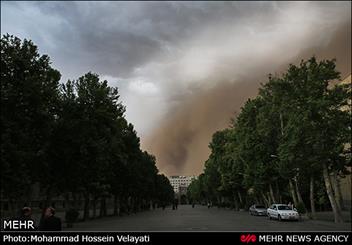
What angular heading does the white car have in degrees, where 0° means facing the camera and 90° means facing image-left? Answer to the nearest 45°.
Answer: approximately 315°

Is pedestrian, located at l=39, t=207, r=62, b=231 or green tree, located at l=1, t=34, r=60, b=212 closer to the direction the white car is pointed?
the pedestrian

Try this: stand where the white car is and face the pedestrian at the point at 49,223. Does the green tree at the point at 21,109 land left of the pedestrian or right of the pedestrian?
right

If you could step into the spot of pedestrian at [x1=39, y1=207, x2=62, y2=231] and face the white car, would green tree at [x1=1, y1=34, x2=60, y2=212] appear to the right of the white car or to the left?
left

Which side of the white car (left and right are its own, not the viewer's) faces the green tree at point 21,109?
right

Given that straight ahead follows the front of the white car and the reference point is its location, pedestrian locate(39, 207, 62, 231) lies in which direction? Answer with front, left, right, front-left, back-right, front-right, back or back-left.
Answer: front-right
